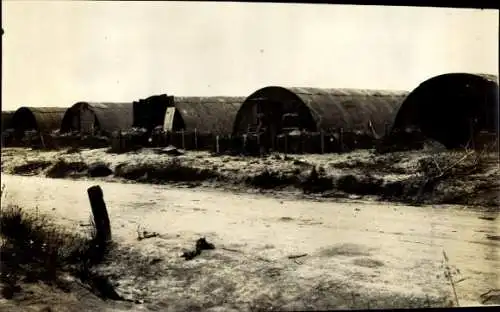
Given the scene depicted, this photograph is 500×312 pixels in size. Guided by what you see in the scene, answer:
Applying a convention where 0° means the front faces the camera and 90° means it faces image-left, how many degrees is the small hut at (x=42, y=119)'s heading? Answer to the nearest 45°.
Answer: approximately 45°

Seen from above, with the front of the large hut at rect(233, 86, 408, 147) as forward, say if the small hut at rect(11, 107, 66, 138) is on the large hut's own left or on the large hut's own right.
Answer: on the large hut's own right

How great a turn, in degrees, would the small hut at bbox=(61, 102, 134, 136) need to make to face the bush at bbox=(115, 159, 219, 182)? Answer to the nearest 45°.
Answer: approximately 45° to its left

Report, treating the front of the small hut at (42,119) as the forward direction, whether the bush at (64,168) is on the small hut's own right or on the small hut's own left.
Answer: on the small hut's own left

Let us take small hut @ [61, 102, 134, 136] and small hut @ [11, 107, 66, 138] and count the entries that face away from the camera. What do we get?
0

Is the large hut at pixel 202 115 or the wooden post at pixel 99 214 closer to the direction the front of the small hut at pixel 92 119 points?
the wooden post

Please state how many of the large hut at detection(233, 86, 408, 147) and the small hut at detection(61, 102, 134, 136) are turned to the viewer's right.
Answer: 0

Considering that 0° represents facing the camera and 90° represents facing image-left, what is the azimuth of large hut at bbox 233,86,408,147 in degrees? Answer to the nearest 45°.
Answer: approximately 45°

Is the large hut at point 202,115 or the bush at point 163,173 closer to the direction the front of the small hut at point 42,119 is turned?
the bush

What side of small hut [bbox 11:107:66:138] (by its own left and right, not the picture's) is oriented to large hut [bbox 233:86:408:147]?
left

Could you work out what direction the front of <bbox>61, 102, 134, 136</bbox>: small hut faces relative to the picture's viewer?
facing the viewer and to the left of the viewer
